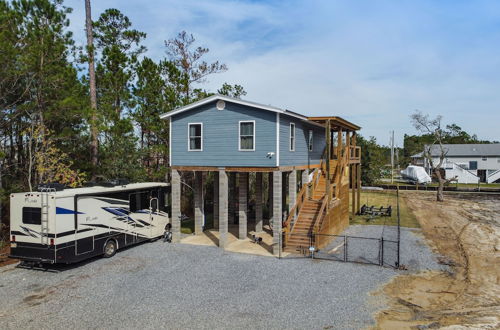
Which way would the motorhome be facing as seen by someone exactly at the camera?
facing away from the viewer and to the right of the viewer

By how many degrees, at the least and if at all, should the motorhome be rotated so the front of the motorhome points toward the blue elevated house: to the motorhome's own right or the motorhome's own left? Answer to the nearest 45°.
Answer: approximately 45° to the motorhome's own right
